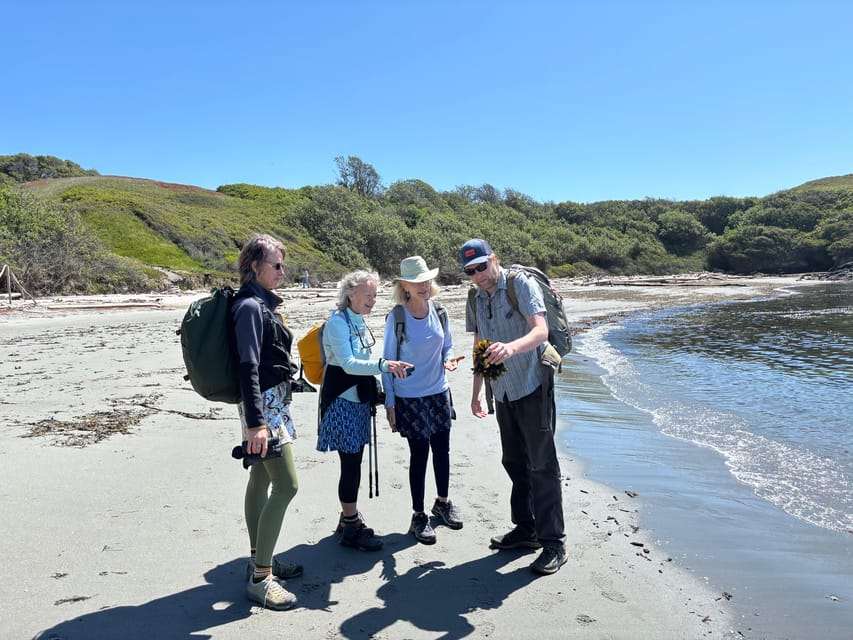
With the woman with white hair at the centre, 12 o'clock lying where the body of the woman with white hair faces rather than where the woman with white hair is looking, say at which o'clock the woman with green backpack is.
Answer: The woman with green backpack is roughly at 4 o'clock from the woman with white hair.

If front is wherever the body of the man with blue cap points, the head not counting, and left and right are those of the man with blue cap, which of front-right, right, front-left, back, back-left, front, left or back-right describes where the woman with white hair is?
front-right

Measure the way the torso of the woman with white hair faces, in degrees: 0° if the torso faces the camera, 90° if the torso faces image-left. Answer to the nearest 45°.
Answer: approximately 270°

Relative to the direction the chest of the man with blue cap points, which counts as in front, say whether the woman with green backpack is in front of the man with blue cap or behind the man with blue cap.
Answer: in front

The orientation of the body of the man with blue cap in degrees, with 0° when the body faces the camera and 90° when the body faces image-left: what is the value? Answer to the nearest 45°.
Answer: approximately 45°

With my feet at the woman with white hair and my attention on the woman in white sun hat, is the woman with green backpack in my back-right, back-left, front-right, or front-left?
back-right

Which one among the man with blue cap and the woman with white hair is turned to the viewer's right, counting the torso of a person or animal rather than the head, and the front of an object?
the woman with white hair

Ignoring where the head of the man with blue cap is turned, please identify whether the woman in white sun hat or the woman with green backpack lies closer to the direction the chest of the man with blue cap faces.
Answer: the woman with green backpack
